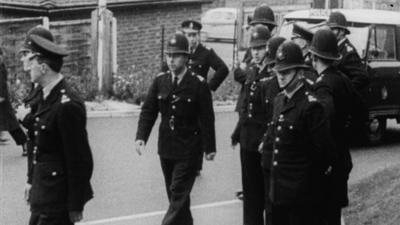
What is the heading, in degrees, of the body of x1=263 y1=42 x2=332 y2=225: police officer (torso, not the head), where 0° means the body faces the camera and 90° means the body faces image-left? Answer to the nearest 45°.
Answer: approximately 45°

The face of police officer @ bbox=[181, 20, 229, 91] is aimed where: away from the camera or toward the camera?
toward the camera

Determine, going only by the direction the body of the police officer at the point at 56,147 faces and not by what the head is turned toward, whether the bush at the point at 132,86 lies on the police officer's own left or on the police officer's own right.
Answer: on the police officer's own right

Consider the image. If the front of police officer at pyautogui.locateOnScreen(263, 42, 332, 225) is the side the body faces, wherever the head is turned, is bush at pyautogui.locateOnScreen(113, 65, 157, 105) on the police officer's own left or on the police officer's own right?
on the police officer's own right

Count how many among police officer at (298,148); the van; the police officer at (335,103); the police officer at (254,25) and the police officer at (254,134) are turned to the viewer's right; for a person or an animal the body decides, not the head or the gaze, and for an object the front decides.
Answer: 0

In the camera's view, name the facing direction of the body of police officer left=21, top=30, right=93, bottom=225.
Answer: to the viewer's left

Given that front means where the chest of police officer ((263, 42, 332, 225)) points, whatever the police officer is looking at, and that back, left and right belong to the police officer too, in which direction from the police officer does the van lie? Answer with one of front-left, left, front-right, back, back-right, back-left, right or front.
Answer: back-right

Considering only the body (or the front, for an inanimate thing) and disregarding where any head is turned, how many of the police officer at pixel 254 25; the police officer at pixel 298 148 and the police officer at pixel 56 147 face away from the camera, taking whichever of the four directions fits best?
0

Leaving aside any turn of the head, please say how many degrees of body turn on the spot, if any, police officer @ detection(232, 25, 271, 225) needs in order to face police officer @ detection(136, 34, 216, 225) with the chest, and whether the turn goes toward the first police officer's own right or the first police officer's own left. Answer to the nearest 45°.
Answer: approximately 45° to the first police officer's own right

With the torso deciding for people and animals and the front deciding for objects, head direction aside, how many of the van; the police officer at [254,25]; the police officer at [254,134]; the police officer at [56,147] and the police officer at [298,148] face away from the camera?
0
